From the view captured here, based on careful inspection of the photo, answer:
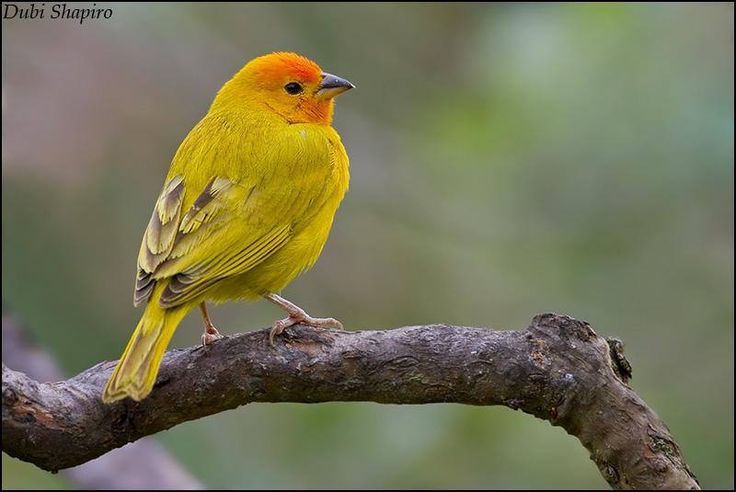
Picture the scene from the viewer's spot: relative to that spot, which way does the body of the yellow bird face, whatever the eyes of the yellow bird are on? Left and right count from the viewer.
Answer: facing away from the viewer and to the right of the viewer
